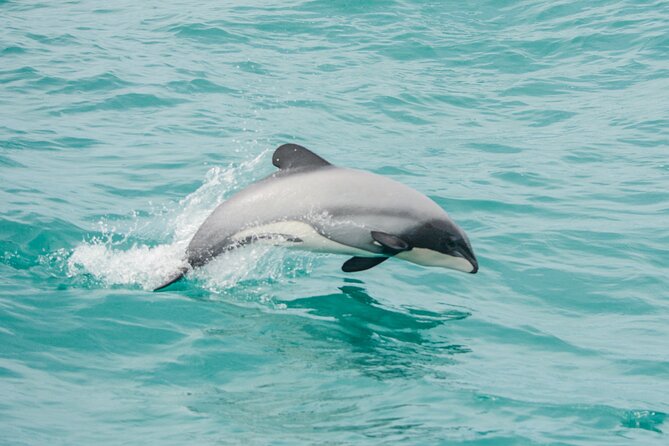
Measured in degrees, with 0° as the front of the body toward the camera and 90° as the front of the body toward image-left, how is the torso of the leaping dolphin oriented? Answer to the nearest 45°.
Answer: approximately 270°

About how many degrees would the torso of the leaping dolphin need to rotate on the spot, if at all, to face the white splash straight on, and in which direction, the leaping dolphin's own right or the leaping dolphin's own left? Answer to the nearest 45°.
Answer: approximately 135° to the leaping dolphin's own left
